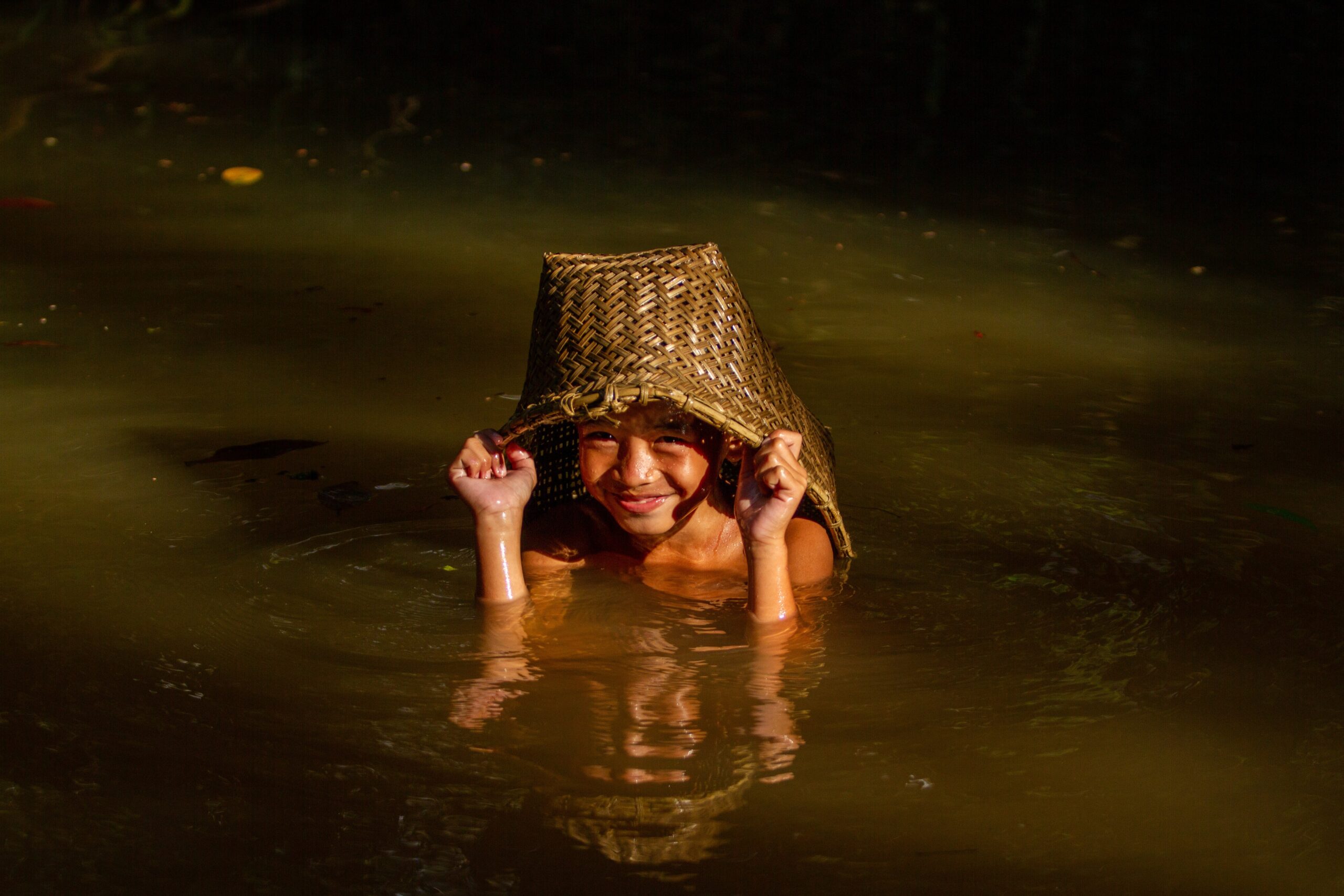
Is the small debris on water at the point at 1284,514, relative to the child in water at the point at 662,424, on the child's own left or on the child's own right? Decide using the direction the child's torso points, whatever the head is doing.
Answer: on the child's own left

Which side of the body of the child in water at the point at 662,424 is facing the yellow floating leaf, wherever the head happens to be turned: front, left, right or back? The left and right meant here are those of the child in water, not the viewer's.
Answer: back

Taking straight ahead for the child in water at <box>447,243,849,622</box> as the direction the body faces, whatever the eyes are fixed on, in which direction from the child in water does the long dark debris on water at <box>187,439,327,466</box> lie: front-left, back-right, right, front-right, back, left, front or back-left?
back-right

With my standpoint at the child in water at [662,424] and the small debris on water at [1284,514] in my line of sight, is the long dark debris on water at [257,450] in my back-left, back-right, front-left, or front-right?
back-left

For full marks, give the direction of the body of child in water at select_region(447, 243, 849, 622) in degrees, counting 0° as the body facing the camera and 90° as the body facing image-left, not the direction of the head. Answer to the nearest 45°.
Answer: approximately 0°
